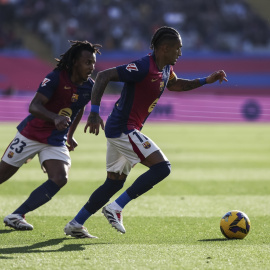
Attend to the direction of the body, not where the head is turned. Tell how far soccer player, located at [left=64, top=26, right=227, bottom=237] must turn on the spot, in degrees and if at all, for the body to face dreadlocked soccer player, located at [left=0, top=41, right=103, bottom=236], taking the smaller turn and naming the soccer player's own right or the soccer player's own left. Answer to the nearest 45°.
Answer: approximately 180°

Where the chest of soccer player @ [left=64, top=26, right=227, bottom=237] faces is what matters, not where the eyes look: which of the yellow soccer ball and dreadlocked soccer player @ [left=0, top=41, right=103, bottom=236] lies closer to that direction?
the yellow soccer ball

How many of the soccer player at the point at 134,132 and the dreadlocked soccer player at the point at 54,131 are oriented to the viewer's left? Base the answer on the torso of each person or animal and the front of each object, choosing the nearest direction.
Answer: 0

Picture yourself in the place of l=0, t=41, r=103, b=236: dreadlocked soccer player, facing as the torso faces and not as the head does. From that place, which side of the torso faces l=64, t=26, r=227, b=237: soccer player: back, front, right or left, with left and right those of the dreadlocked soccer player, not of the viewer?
front

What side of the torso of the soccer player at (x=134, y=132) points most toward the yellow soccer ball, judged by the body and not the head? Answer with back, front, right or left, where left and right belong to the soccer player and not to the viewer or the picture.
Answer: front

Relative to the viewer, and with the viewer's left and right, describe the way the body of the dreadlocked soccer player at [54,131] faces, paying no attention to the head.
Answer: facing the viewer and to the right of the viewer

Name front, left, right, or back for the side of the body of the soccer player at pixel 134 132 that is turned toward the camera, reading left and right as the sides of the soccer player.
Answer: right
